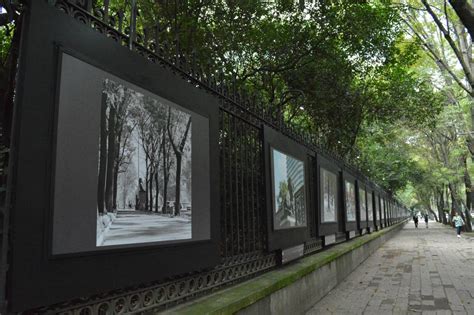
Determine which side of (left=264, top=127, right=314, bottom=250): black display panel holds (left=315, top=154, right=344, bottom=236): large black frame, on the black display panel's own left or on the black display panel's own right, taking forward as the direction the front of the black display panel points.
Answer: on the black display panel's own left

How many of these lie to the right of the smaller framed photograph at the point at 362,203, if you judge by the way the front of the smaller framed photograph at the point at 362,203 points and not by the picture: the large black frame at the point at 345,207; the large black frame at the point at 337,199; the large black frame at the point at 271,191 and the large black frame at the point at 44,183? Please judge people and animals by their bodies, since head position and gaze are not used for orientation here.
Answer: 4

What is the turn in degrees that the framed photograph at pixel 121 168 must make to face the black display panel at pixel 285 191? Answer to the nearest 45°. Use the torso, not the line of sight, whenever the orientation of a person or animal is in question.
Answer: approximately 90° to its left

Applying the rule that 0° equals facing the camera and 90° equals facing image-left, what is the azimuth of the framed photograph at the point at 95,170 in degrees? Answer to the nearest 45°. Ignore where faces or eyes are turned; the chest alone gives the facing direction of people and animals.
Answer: approximately 315°

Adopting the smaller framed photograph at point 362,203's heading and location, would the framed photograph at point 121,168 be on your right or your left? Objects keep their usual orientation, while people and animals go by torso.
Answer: on your right

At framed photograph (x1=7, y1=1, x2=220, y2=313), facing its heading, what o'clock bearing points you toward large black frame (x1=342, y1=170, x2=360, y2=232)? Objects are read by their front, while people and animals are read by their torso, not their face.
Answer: The large black frame is roughly at 9 o'clock from the framed photograph.

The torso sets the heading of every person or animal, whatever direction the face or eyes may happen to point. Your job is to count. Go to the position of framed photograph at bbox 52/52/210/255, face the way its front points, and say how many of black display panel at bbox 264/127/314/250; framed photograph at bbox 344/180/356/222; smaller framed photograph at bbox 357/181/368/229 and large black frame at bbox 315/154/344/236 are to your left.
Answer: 4

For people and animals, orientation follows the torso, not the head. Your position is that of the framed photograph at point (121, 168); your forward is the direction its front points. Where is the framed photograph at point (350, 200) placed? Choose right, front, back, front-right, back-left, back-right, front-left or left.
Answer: left

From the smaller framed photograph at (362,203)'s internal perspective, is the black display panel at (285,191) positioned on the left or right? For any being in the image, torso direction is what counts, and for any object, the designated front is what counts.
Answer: on its right

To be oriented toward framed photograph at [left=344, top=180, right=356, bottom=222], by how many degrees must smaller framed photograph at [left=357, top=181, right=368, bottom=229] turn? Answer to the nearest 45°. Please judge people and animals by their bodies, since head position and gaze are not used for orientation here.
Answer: approximately 90° to its right

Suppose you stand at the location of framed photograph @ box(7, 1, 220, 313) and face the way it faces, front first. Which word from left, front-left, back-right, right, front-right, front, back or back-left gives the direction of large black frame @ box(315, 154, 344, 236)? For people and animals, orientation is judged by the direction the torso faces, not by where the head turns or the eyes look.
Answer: left

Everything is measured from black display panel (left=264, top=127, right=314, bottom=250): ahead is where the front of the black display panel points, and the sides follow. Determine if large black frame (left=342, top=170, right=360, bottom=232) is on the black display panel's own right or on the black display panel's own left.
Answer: on the black display panel's own left

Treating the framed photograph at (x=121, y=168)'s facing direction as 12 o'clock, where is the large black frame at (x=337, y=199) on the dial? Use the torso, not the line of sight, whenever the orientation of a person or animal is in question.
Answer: The large black frame is roughly at 9 o'clock from the framed photograph.
